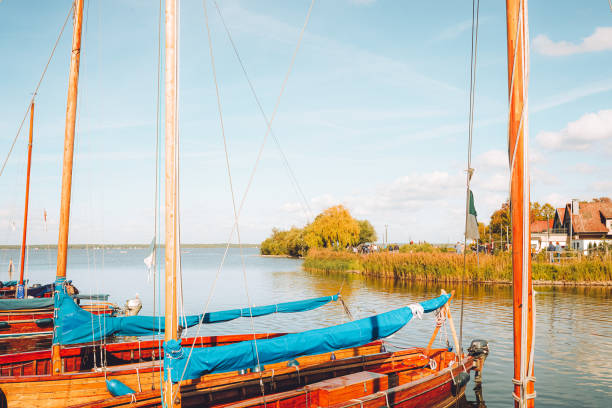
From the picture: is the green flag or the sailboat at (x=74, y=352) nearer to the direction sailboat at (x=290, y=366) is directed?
the sailboat

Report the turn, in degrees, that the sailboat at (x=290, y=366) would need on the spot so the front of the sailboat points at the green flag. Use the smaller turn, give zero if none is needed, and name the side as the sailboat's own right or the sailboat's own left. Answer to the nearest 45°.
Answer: approximately 180°

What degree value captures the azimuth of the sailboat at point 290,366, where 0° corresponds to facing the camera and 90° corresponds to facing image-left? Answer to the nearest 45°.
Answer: approximately 45°

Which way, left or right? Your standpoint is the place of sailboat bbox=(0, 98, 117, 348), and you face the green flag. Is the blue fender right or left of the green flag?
right
